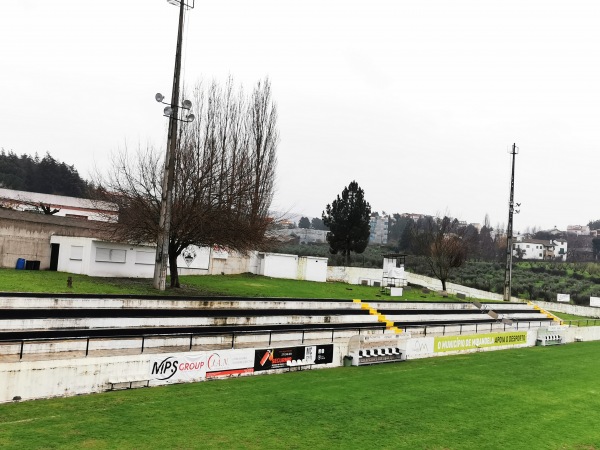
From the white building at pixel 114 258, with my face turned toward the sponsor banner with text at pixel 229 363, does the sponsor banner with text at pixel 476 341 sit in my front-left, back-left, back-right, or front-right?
front-left

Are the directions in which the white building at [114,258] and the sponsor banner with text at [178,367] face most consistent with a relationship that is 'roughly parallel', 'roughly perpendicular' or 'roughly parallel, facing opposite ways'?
roughly parallel

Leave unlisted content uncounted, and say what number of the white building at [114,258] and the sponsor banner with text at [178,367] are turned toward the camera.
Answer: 2

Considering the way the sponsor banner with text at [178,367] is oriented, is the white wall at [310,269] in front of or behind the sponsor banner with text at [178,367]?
behind

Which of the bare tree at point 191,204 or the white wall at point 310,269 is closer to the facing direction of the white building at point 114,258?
the bare tree

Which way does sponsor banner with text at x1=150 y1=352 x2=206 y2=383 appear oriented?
toward the camera

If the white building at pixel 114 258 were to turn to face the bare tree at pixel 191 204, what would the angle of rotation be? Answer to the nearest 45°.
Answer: approximately 45° to its left

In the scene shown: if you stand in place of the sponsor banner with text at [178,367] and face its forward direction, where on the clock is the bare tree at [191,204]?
The bare tree is roughly at 6 o'clock from the sponsor banner with text.

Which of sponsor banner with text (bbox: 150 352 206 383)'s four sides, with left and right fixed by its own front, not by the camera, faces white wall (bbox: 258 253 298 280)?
back

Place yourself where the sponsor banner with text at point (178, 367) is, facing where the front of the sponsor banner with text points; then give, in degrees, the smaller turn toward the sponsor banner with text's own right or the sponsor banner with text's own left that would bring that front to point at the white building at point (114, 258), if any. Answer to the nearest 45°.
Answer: approximately 180°

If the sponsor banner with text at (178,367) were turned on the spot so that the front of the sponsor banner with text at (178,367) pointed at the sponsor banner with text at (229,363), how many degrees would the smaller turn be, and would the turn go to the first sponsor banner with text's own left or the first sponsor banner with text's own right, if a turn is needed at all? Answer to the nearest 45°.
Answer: approximately 135° to the first sponsor banner with text's own left

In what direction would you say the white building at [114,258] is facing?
toward the camera

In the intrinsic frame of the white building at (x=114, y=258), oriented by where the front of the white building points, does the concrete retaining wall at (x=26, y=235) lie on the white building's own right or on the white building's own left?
on the white building's own right

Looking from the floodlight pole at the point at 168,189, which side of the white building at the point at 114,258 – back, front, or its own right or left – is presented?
front
